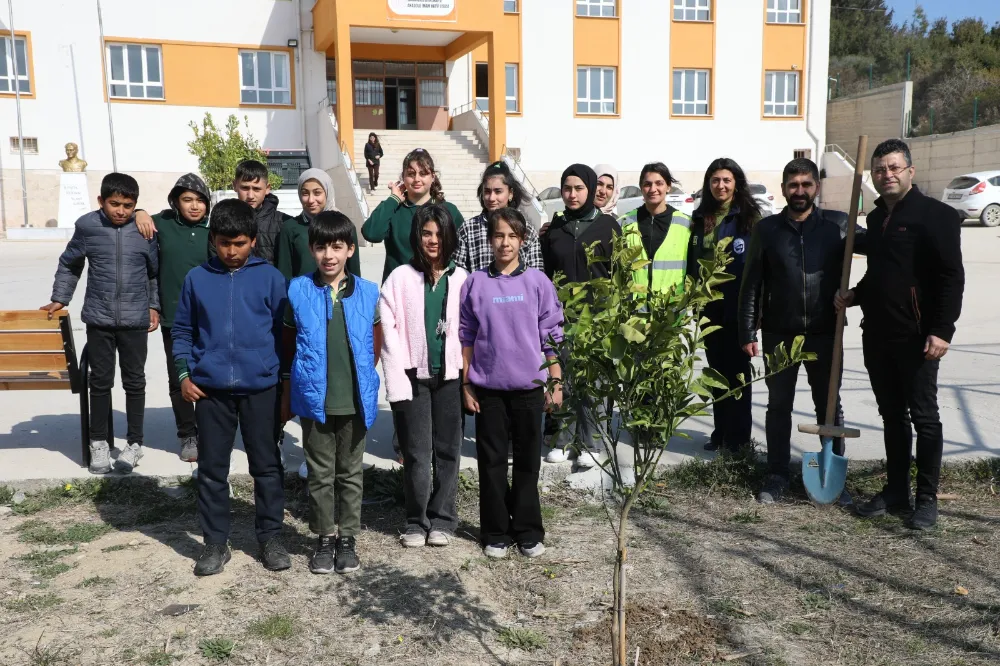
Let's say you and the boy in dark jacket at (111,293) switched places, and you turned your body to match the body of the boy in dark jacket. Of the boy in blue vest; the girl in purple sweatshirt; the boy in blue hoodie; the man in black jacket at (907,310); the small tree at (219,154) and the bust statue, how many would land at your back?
2

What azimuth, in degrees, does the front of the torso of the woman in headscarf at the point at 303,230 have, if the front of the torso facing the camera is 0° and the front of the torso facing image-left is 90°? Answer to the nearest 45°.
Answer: approximately 0°

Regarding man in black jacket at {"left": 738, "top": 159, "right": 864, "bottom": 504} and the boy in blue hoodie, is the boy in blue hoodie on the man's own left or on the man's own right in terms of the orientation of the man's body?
on the man's own right

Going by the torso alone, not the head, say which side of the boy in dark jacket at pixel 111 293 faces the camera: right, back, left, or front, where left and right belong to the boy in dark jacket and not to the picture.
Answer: front

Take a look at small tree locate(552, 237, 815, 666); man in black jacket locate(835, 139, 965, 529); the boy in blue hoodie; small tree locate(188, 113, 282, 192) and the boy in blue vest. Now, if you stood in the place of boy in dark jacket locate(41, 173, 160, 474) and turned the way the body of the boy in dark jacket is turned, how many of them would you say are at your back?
1

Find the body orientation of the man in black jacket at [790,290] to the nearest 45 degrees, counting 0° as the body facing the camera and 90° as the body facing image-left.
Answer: approximately 0°

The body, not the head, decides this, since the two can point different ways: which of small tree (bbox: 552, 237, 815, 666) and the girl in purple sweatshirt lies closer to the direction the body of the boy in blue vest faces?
the small tree

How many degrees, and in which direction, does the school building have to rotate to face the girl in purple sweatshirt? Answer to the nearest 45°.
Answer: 0° — it already faces them

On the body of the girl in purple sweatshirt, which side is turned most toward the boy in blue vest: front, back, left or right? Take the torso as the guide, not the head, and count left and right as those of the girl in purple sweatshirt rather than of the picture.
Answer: right

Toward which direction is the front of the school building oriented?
toward the camera

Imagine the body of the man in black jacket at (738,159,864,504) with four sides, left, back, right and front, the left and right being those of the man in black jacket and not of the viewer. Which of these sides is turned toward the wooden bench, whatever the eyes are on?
right

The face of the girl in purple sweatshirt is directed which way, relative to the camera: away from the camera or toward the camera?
toward the camera

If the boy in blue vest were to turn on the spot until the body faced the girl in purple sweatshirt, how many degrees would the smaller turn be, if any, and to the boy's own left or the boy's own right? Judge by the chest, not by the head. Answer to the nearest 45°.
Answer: approximately 90° to the boy's own left

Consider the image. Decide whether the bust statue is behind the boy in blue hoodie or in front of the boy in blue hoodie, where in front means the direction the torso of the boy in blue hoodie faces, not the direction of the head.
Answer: behind

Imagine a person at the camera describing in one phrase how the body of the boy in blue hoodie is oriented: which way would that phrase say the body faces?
toward the camera
